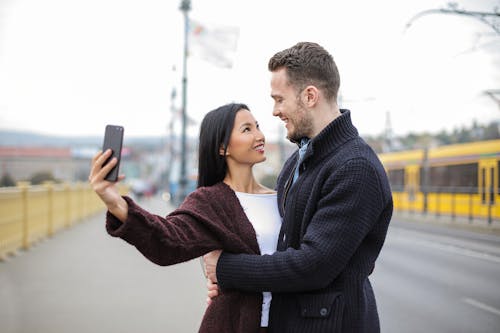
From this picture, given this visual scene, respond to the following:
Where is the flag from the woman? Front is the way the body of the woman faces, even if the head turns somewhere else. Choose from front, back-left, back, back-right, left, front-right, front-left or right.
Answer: back-left

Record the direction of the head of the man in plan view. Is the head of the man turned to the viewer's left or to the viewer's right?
to the viewer's left

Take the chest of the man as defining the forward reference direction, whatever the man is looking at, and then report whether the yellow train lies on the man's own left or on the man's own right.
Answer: on the man's own right

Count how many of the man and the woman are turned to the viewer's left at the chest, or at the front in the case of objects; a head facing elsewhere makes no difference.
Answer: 1

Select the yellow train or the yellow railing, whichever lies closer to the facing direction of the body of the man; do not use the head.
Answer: the yellow railing

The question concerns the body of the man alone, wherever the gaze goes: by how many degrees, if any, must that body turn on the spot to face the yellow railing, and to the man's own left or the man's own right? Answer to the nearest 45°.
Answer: approximately 45° to the man's own right

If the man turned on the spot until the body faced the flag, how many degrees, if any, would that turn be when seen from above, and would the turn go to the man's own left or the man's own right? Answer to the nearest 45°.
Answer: approximately 90° to the man's own right

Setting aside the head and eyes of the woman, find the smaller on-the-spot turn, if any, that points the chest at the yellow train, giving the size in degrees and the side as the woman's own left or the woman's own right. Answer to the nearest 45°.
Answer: approximately 90° to the woman's own left

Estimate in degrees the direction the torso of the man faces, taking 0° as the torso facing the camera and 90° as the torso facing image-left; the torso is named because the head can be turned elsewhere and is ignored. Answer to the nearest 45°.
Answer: approximately 90°

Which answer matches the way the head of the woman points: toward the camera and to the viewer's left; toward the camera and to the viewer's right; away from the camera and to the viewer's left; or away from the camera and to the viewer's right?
toward the camera and to the viewer's right

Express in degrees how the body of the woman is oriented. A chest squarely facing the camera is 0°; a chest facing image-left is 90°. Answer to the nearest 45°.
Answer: approximately 315°
